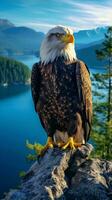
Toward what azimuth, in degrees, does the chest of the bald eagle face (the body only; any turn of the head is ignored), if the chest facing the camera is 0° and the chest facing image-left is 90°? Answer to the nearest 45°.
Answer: approximately 0°
